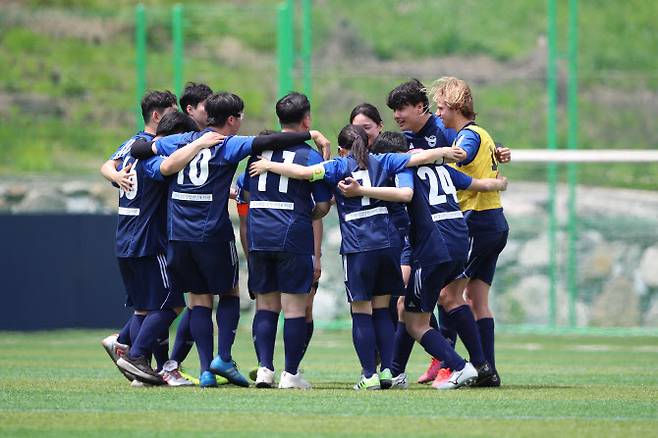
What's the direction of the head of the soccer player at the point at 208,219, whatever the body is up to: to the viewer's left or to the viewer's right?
to the viewer's right

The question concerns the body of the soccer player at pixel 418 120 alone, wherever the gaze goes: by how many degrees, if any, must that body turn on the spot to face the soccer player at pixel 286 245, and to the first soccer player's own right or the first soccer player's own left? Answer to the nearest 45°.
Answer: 0° — they already face them

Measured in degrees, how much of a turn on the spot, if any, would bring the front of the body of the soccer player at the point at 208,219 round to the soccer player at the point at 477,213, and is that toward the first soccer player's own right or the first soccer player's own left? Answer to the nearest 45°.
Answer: approximately 45° to the first soccer player's own right

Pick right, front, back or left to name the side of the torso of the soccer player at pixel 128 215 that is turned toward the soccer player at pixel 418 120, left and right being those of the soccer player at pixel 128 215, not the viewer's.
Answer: front

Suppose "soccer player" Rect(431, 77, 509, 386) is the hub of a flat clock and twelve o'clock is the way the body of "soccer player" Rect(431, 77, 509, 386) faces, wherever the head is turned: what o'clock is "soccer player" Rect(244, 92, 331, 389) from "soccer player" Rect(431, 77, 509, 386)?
"soccer player" Rect(244, 92, 331, 389) is roughly at 11 o'clock from "soccer player" Rect(431, 77, 509, 386).

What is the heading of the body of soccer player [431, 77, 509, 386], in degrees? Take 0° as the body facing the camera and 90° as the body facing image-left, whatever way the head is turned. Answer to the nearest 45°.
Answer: approximately 90°

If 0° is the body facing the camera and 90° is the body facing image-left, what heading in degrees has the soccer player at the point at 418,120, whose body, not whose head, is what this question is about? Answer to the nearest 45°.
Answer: approximately 45°

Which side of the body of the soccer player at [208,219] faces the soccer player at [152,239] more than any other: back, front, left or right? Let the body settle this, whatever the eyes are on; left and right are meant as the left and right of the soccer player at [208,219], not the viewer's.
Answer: left

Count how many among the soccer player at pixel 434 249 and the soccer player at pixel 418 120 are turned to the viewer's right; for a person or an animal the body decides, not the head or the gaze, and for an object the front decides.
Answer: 0
